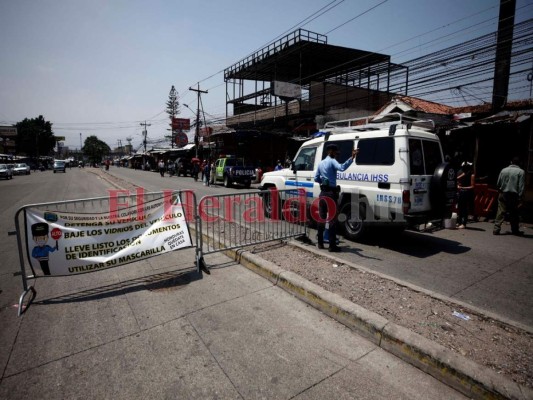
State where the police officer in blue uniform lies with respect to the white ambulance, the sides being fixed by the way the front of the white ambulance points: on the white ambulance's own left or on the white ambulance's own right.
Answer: on the white ambulance's own left

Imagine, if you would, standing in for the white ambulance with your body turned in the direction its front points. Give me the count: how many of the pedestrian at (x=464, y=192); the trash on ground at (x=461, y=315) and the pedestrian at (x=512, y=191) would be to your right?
2

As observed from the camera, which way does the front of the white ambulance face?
facing away from the viewer and to the left of the viewer

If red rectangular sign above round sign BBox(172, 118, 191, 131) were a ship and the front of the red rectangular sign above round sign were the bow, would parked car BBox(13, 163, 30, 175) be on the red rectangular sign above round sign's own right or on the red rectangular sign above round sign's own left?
on the red rectangular sign above round sign's own right
